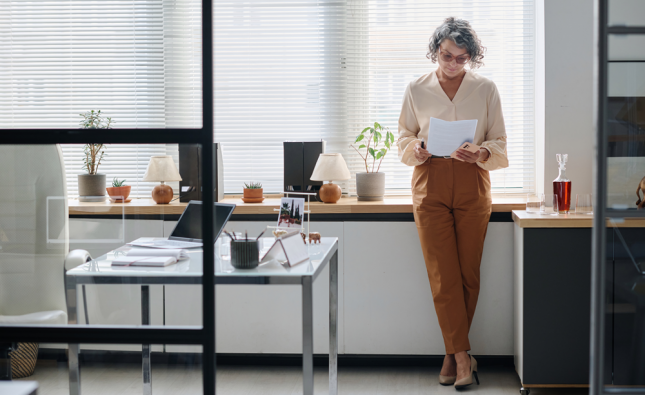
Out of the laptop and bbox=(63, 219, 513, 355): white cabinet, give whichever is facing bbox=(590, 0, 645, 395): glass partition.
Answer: the white cabinet

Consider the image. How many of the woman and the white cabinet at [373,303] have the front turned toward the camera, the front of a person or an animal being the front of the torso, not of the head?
2

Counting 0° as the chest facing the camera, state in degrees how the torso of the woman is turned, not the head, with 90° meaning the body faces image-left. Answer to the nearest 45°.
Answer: approximately 0°
